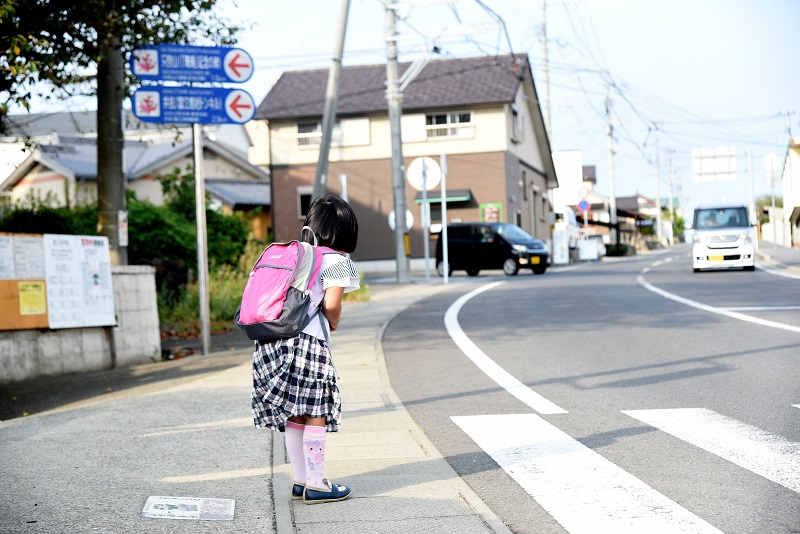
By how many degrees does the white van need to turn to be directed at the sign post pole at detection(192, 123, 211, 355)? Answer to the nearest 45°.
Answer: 0° — it already faces it

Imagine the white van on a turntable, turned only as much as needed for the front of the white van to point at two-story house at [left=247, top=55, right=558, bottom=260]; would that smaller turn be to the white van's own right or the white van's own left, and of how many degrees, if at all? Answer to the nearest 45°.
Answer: approximately 135° to the white van's own right

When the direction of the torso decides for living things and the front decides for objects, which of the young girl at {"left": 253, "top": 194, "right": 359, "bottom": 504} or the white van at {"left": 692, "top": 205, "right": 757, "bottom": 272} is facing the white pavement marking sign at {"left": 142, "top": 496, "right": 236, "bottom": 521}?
the white van

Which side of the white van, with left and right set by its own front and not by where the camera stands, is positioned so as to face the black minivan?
right

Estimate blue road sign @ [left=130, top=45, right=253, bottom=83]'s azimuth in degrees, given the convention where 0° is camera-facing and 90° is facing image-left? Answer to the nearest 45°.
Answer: approximately 0°

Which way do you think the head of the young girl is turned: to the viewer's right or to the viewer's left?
to the viewer's right

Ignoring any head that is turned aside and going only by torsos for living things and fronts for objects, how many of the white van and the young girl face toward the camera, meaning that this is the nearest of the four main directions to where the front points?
1

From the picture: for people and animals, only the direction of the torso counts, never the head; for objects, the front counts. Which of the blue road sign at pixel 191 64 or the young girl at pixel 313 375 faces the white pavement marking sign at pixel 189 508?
the blue road sign

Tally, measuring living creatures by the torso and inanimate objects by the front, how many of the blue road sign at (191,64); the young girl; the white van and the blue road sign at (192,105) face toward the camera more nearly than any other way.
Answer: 3
